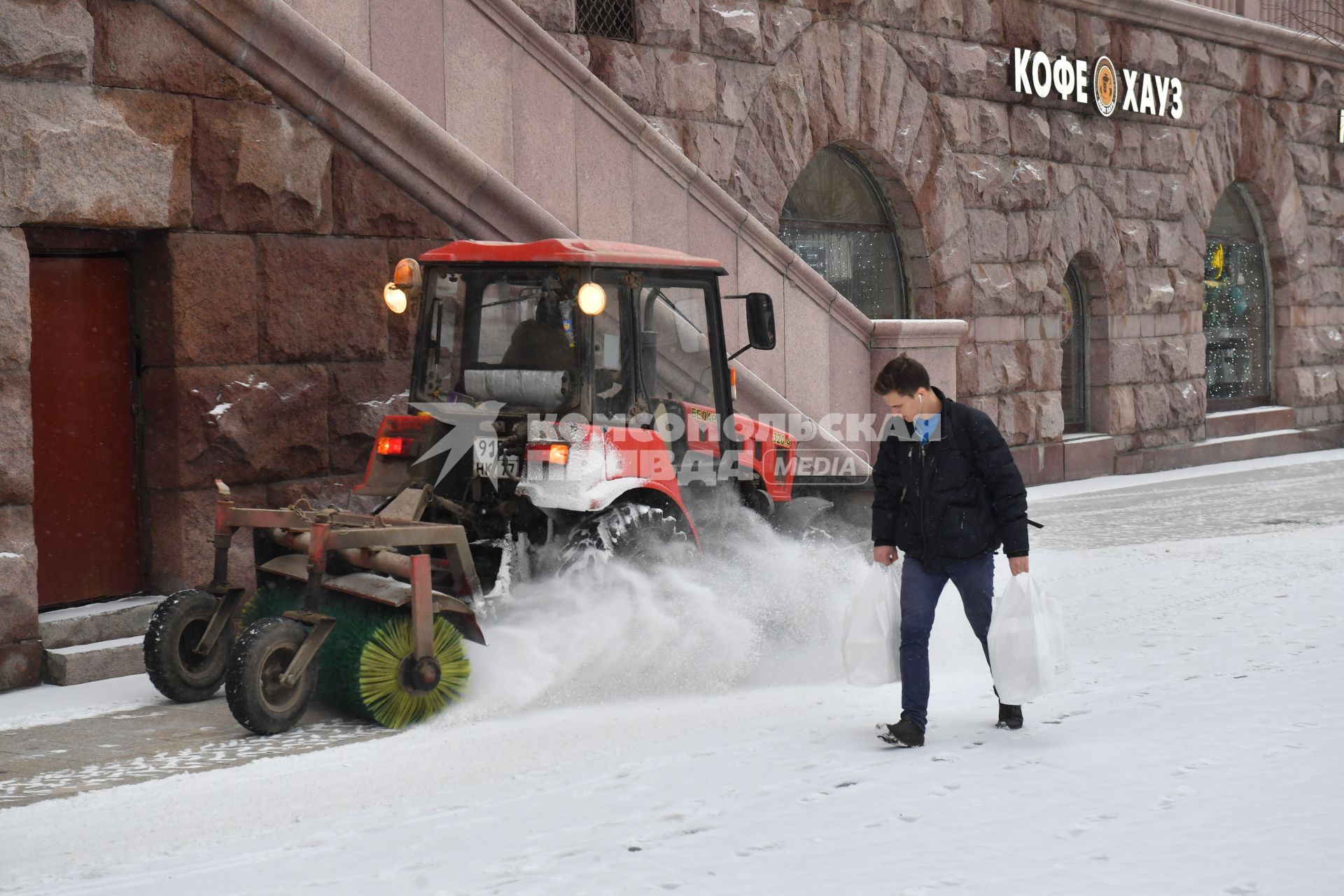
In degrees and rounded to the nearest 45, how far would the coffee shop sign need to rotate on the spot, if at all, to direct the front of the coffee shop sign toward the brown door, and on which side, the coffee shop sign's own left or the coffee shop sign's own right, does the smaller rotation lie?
approximately 90° to the coffee shop sign's own right

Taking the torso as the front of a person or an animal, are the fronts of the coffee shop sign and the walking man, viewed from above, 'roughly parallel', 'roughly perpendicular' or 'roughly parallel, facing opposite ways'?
roughly perpendicular

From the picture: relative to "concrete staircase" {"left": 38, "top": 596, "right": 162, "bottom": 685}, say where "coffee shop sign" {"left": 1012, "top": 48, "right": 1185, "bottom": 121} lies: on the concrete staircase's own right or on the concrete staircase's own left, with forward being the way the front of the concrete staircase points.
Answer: on the concrete staircase's own left

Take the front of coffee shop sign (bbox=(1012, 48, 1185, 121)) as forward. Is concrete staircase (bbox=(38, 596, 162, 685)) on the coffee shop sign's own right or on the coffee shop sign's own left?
on the coffee shop sign's own right
